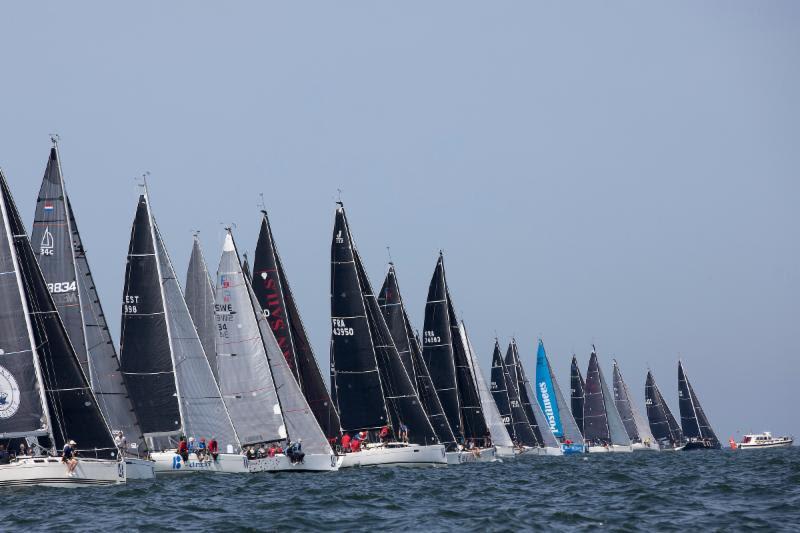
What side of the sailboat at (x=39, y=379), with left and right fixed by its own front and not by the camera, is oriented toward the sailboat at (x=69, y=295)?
left

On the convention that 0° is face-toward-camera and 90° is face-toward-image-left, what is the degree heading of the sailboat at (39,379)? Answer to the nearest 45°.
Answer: approximately 270°
